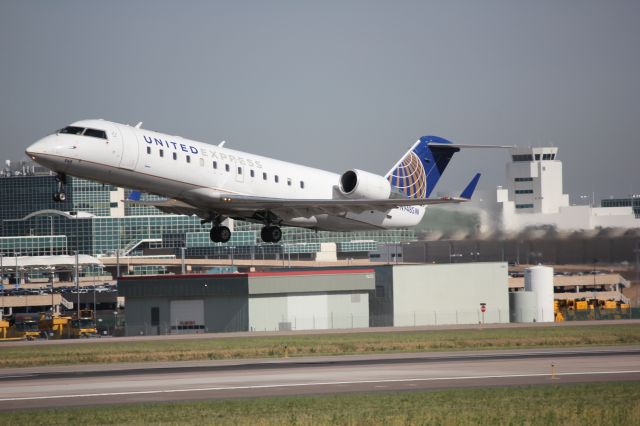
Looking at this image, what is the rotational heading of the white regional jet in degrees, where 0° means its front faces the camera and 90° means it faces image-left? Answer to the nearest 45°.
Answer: approximately 45°
